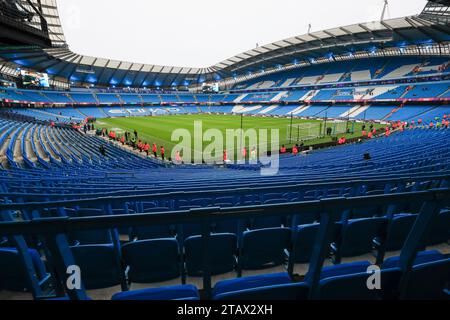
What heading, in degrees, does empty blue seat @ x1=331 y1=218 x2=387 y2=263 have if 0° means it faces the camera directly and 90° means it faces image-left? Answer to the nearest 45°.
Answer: approximately 135°

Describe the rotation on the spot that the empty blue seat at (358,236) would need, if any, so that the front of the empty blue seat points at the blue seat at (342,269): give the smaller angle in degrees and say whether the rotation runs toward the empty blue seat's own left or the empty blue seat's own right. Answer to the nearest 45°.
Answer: approximately 135° to the empty blue seat's own left
